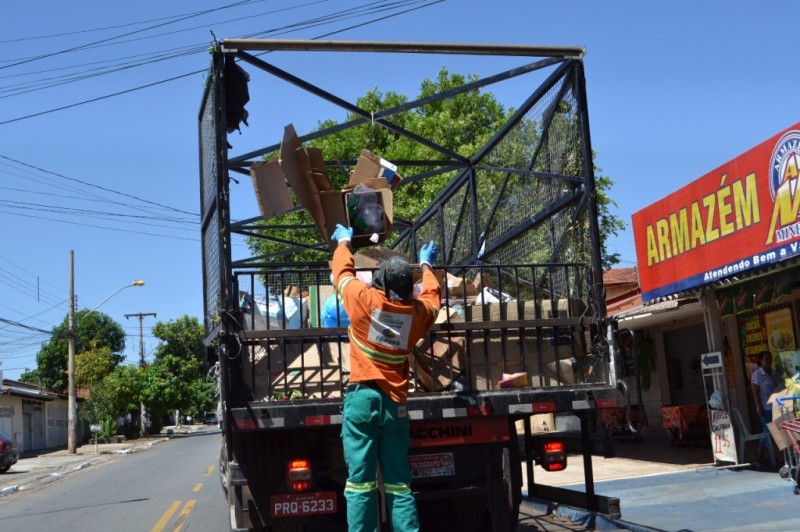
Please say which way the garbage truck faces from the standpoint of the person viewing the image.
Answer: facing away from the viewer

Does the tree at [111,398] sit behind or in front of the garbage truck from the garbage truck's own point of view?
in front

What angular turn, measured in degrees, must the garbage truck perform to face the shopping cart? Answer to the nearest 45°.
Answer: approximately 45° to its right

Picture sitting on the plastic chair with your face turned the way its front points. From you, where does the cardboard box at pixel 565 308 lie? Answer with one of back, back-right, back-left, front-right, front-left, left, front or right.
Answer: right

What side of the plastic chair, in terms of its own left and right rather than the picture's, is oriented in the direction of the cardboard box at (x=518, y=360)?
right

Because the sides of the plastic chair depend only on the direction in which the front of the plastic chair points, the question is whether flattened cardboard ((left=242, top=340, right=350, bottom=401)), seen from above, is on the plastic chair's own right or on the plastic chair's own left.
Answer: on the plastic chair's own right

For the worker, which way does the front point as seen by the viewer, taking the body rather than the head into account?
away from the camera

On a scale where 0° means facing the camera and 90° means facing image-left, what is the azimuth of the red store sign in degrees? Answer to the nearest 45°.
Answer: approximately 45°

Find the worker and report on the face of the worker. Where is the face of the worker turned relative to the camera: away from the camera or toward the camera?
away from the camera
